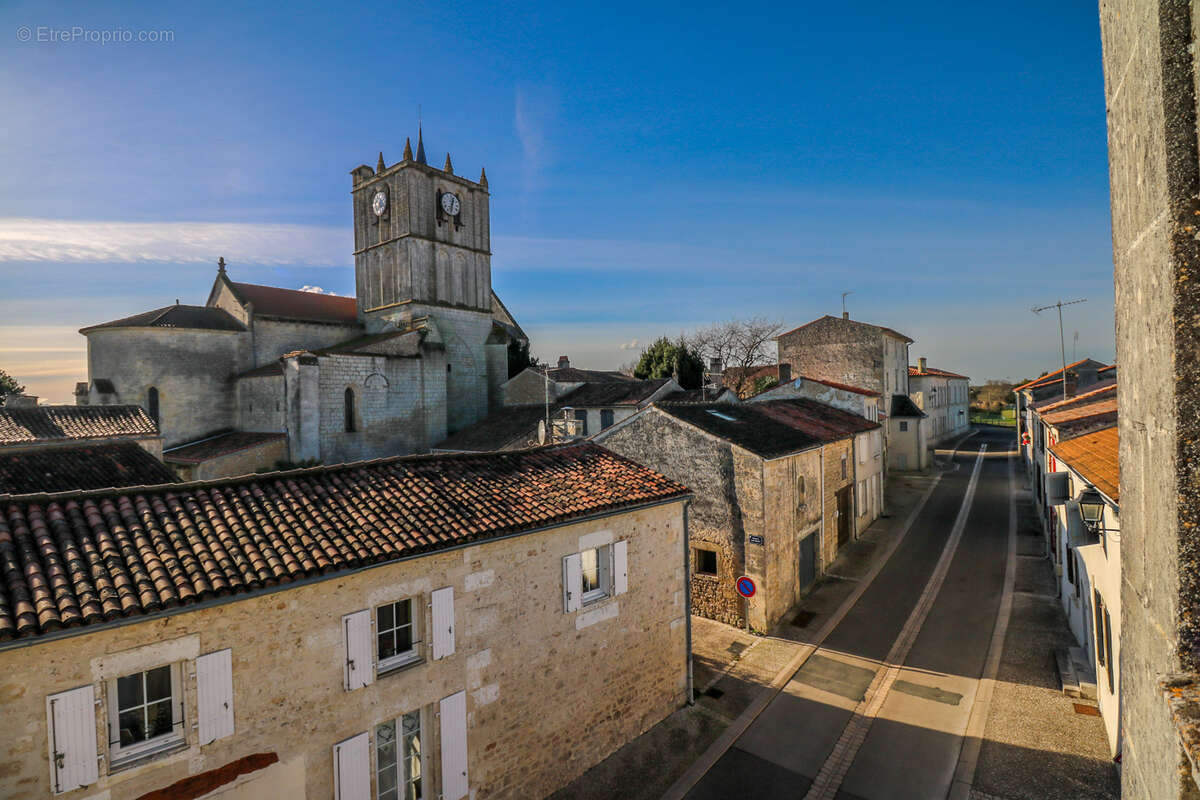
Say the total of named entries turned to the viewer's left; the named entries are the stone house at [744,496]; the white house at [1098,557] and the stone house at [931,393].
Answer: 1

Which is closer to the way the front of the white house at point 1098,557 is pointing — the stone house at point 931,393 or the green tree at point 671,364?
the green tree

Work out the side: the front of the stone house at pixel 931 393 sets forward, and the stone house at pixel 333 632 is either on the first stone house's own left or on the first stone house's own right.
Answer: on the first stone house's own right

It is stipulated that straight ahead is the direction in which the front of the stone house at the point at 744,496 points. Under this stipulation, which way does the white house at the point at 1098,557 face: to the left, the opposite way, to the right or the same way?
the opposite way

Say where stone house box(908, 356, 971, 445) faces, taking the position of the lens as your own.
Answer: facing the viewer and to the right of the viewer

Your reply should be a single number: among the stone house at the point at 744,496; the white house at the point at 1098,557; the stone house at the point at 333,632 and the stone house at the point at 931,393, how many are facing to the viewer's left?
1

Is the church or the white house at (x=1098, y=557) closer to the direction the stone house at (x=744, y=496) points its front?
the white house

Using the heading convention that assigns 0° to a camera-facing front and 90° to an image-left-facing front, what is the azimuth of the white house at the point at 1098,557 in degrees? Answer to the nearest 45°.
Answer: approximately 90°

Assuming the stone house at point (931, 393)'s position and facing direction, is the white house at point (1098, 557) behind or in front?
in front

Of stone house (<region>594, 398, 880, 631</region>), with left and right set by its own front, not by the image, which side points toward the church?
back
